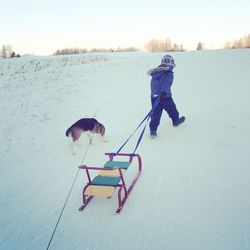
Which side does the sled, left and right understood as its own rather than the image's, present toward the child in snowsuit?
front

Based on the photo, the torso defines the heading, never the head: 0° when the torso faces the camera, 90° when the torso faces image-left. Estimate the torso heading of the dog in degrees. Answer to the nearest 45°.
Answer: approximately 225°

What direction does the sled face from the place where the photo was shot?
facing away from the viewer and to the right of the viewer

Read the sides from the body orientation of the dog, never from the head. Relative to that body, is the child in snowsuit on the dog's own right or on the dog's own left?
on the dog's own left

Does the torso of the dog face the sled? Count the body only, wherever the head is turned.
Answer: no

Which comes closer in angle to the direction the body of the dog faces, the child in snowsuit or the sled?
the child in snowsuit

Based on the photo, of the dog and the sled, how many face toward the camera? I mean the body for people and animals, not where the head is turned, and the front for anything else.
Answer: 0

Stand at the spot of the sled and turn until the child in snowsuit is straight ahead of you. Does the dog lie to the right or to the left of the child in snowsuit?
left

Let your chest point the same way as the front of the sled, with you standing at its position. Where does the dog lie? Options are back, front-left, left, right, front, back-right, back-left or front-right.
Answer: front-left
